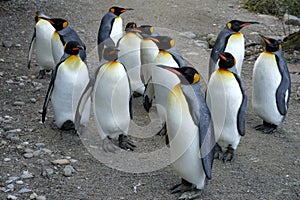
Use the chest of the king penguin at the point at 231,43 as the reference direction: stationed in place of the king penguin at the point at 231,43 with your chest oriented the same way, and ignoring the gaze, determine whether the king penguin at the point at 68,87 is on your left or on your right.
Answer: on your right

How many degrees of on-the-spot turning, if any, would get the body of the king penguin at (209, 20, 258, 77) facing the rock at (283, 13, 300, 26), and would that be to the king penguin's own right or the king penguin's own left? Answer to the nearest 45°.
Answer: approximately 135° to the king penguin's own left

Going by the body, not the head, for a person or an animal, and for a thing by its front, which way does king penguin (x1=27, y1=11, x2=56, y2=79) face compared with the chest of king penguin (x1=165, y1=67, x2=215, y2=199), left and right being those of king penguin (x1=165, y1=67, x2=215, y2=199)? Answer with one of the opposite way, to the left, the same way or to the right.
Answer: to the left

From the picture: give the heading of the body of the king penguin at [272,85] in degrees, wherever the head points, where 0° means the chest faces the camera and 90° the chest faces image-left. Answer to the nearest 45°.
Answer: approximately 45°

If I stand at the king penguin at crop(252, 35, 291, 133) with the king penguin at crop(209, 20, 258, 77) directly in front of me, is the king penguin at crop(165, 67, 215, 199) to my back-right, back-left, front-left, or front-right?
back-left

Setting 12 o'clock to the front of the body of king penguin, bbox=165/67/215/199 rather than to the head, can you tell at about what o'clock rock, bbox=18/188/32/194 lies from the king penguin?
The rock is roughly at 1 o'clock from the king penguin.

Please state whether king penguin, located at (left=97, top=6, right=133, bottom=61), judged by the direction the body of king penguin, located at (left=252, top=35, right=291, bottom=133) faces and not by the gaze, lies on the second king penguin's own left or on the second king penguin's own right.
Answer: on the second king penguin's own right
